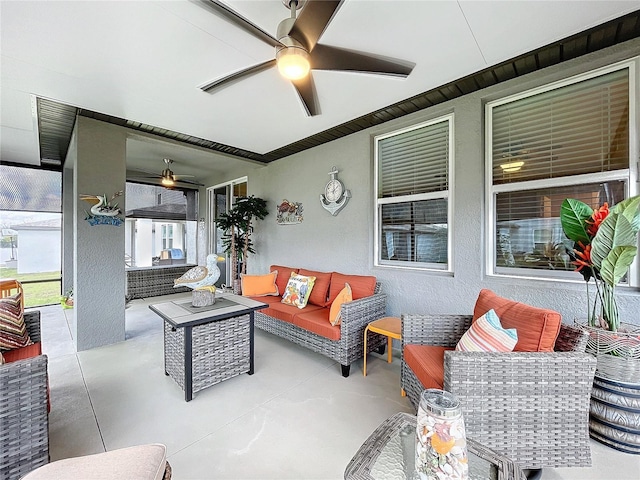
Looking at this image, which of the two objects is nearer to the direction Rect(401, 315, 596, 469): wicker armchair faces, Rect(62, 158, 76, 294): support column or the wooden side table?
the support column

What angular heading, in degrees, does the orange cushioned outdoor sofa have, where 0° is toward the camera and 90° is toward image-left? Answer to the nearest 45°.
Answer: approximately 45°

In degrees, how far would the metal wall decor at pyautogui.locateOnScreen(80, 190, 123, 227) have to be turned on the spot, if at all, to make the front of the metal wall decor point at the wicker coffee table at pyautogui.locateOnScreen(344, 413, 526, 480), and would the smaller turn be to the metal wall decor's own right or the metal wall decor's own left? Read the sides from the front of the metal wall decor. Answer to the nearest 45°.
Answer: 0° — it already faces it

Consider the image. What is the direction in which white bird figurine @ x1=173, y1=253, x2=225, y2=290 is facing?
to the viewer's right

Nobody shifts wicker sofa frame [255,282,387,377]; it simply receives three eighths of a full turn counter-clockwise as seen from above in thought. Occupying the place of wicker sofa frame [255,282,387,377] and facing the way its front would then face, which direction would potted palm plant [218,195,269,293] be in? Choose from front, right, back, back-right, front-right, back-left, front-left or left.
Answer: back-left

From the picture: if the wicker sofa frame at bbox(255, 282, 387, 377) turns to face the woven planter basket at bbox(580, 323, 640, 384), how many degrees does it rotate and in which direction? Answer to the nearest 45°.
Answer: approximately 90° to its left

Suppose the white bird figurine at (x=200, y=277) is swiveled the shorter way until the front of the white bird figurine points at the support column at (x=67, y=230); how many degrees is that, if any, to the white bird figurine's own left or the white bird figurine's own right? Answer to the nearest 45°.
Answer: approximately 135° to the white bird figurine's own left

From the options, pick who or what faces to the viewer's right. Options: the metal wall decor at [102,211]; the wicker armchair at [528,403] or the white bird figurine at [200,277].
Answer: the white bird figurine

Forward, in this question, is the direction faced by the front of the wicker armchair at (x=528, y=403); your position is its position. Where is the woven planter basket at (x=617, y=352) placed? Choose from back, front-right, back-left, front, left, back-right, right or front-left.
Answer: back

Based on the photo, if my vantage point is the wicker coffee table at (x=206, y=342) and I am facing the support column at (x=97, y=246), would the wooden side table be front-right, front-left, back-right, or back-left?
back-right
